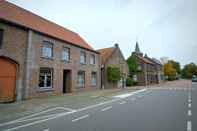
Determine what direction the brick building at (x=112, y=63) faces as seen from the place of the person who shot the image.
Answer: facing the viewer and to the right of the viewer

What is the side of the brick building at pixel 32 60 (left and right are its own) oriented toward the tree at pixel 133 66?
left

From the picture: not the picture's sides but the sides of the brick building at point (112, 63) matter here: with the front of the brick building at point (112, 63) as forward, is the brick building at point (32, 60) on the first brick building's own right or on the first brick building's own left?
on the first brick building's own right

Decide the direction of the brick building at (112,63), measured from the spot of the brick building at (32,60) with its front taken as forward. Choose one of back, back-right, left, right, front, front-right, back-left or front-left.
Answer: left

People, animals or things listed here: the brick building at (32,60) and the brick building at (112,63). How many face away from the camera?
0

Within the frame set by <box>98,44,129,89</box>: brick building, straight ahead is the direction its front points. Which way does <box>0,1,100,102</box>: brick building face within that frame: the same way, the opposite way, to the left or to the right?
the same way
